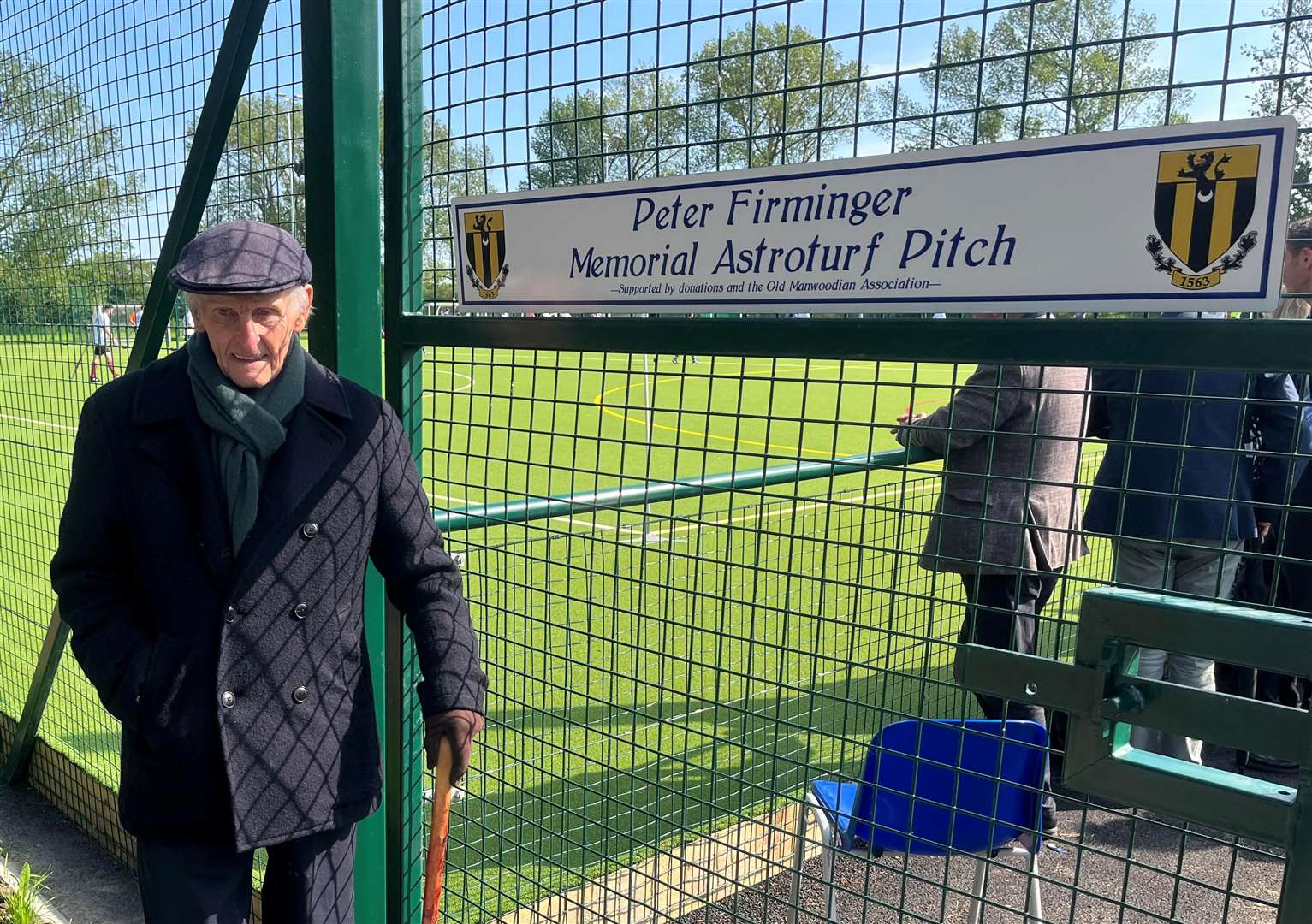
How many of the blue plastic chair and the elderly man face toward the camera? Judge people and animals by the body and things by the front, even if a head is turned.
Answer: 1

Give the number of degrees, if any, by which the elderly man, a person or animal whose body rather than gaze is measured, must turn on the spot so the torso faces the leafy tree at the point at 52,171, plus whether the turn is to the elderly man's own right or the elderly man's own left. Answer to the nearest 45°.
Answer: approximately 180°

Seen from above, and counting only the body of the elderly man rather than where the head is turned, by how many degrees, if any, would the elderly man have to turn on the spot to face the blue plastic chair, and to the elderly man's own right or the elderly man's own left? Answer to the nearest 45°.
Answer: approximately 90° to the elderly man's own left

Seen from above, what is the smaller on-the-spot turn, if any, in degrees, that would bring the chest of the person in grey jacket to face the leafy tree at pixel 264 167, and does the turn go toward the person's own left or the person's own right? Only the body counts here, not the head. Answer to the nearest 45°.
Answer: approximately 45° to the person's own left

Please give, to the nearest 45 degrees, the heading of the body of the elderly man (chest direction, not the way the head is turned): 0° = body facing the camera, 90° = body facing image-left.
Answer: approximately 0°

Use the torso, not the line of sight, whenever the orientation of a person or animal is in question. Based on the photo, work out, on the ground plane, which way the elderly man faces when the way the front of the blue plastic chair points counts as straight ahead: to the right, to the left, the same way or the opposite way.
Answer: the opposite way

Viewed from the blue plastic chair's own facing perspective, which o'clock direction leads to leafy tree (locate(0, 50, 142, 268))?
The leafy tree is roughly at 11 o'clock from the blue plastic chair.

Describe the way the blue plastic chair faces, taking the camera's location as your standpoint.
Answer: facing away from the viewer and to the left of the viewer
